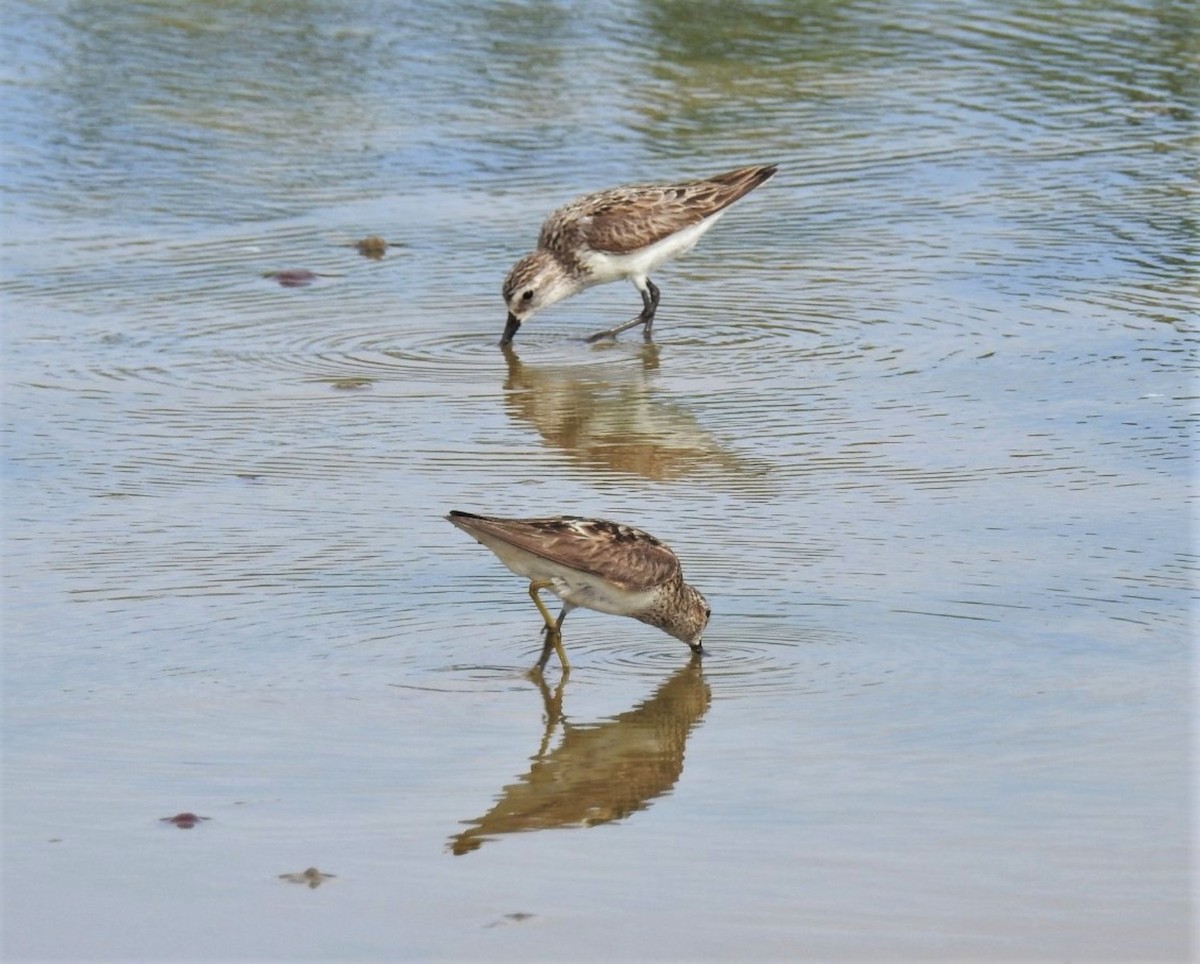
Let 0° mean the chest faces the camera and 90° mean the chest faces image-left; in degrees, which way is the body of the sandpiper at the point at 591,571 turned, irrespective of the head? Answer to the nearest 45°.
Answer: approximately 270°

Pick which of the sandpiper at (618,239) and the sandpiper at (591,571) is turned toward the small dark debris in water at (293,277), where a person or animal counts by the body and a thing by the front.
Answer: the sandpiper at (618,239)

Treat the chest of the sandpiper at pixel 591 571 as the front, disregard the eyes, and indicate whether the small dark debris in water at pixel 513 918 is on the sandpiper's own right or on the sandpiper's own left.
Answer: on the sandpiper's own right

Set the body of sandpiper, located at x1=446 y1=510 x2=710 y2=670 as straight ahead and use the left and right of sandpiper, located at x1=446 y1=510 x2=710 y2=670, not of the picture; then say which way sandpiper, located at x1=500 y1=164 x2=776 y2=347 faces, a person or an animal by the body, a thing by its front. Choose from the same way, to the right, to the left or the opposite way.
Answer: the opposite way

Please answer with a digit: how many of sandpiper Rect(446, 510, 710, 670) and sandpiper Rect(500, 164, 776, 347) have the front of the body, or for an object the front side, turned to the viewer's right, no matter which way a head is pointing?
1

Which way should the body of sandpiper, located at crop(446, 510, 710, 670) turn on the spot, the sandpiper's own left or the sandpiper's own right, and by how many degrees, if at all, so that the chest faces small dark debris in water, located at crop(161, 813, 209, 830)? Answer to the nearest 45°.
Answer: approximately 135° to the sandpiper's own right

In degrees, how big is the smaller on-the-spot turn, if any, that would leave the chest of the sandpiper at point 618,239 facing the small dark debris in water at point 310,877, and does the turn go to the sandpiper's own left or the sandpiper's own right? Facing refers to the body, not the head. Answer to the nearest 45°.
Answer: approximately 90° to the sandpiper's own left

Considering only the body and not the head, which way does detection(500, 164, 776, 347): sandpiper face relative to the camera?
to the viewer's left

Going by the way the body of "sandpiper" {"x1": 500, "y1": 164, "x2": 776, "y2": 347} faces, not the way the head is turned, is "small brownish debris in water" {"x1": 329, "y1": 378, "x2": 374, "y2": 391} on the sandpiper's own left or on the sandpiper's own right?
on the sandpiper's own left

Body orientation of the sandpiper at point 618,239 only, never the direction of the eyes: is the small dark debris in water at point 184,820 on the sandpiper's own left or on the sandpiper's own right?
on the sandpiper's own left
